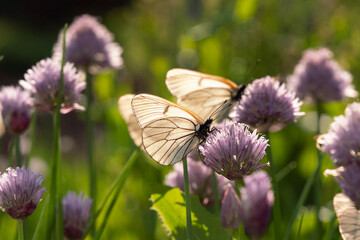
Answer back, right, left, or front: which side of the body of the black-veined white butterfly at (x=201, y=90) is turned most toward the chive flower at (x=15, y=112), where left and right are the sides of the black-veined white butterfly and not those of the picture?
back

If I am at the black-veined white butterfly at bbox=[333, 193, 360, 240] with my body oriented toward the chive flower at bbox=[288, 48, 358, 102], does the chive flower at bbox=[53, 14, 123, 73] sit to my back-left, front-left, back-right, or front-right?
front-left

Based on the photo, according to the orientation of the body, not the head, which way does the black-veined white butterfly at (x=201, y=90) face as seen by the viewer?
to the viewer's right

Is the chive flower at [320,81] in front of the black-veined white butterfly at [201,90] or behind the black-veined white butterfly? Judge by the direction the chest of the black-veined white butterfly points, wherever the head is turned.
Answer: in front
